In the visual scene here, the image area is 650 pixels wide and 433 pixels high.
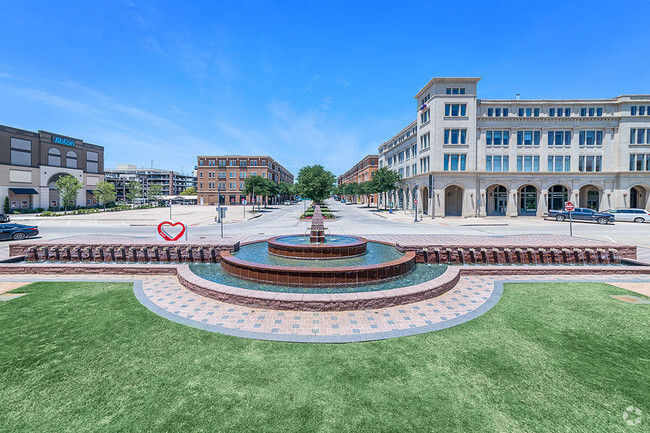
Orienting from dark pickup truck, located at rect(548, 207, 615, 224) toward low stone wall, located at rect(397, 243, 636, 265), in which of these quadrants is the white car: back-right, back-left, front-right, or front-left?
back-left

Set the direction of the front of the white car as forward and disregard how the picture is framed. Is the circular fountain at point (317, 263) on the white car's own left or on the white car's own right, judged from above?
on the white car's own left

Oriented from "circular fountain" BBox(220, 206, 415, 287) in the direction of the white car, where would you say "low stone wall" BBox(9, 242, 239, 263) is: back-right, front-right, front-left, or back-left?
back-left

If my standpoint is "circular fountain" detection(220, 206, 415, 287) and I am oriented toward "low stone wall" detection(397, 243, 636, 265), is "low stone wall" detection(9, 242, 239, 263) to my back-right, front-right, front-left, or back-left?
back-left

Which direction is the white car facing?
to the viewer's left

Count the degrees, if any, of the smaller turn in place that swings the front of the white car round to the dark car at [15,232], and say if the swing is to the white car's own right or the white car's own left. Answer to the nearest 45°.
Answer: approximately 45° to the white car's own left

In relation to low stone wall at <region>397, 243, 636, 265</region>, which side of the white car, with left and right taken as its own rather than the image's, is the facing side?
left

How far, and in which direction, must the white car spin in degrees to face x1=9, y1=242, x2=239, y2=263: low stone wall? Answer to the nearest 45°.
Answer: approximately 90° to its left
